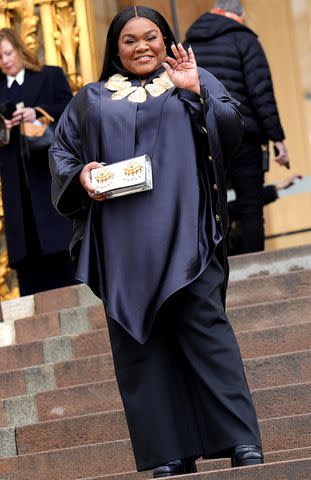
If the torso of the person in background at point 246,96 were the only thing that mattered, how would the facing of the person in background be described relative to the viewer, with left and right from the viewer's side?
facing away from the viewer and to the right of the viewer

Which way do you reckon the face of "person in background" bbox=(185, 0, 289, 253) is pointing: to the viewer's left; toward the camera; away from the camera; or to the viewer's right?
away from the camera

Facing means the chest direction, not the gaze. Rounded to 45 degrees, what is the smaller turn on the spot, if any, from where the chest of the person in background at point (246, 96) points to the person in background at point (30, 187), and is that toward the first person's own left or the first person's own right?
approximately 135° to the first person's own left
